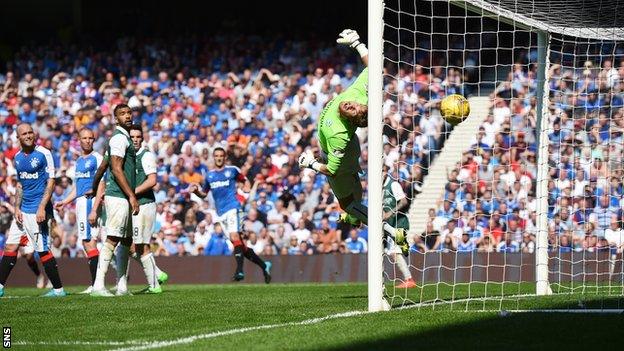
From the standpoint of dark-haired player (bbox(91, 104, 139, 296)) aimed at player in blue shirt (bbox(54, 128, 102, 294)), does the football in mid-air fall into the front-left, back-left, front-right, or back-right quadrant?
back-right

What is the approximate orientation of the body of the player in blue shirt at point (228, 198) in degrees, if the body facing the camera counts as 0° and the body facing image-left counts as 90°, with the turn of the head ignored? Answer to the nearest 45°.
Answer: approximately 0°

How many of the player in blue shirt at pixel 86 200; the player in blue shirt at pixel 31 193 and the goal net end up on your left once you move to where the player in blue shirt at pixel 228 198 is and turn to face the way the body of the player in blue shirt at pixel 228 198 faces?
1

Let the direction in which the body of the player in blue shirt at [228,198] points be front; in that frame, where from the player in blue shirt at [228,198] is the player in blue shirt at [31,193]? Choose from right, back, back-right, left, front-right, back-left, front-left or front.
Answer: front-right

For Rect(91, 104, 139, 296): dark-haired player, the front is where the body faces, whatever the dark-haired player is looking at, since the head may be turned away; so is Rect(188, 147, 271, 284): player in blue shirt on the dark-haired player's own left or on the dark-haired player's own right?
on the dark-haired player's own left
